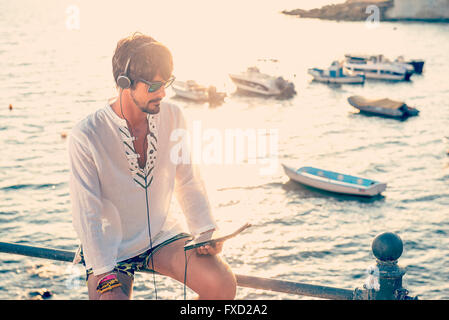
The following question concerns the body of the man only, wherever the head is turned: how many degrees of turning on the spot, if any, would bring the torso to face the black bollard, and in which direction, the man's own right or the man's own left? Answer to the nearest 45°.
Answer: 0° — they already face it

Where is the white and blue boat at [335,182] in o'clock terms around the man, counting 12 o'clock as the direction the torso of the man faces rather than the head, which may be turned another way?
The white and blue boat is roughly at 8 o'clock from the man.

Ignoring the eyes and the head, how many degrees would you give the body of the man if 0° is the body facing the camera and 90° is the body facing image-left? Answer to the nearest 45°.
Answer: approximately 315°

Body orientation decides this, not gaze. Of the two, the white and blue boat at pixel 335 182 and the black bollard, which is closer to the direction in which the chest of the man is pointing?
the black bollard
